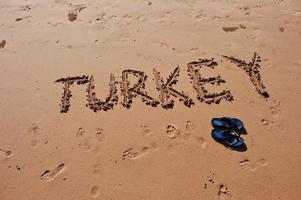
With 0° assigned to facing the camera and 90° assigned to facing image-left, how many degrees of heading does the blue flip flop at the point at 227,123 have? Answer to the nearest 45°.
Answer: approximately 270°

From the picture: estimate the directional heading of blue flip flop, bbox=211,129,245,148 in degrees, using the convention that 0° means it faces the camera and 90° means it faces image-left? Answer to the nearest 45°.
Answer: approximately 315°
